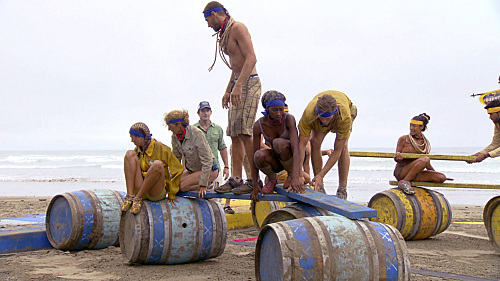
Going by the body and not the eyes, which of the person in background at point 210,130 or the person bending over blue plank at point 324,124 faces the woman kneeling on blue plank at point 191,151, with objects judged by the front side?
the person in background at point 210,130

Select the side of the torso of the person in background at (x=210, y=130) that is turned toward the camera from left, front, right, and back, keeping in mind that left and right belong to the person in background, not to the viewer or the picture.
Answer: front

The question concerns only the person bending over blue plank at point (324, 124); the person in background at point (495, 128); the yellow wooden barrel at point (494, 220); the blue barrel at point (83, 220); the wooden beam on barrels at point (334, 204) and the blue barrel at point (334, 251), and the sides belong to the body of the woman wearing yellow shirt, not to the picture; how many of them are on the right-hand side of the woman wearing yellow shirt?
1

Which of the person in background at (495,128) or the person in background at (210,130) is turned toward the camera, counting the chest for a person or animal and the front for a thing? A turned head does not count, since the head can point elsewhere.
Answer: the person in background at (210,130)

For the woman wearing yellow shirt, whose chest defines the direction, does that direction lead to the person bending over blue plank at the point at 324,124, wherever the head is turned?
no

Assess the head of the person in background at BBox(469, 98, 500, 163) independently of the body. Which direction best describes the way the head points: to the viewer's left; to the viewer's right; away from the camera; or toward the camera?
to the viewer's left

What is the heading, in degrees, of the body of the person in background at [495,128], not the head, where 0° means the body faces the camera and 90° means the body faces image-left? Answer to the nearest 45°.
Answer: approximately 90°

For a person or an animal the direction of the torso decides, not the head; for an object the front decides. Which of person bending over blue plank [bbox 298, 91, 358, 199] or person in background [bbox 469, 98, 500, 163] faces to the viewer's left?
person in background [bbox 469, 98, 500, 163]

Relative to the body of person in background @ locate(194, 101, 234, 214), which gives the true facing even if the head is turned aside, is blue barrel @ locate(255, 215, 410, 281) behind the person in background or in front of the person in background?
in front

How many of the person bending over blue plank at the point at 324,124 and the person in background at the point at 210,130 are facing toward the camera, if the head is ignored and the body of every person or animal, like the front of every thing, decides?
2

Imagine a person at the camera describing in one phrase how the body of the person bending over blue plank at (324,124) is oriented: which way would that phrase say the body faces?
toward the camera

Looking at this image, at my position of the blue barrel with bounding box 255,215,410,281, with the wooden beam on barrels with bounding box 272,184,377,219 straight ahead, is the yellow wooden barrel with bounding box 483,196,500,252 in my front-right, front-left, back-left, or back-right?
front-right
